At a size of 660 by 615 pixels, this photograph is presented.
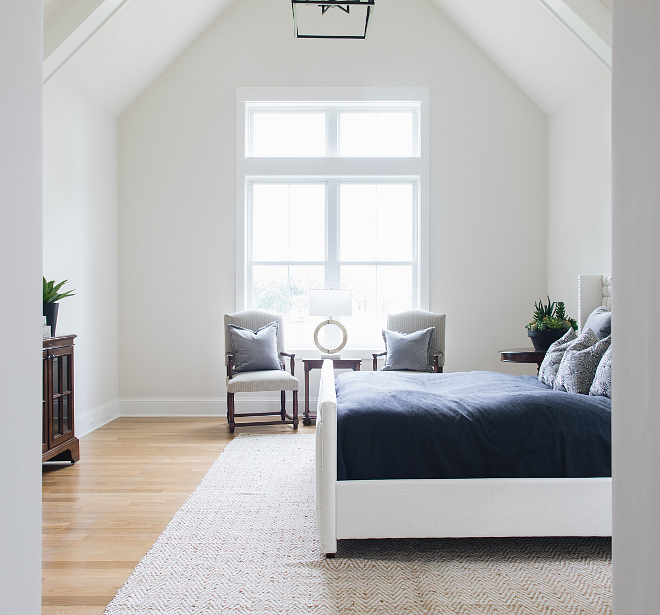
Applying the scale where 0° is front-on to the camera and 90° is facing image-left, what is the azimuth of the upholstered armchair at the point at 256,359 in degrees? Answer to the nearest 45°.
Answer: approximately 0°

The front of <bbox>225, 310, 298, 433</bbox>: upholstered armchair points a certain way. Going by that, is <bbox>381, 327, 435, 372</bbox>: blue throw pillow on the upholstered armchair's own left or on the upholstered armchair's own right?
on the upholstered armchair's own left

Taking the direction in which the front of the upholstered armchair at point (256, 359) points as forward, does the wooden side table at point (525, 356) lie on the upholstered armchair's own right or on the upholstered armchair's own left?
on the upholstered armchair's own left

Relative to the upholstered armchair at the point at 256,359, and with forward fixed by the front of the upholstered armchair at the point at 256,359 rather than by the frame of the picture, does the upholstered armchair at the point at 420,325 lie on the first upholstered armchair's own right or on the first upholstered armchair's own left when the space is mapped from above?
on the first upholstered armchair's own left

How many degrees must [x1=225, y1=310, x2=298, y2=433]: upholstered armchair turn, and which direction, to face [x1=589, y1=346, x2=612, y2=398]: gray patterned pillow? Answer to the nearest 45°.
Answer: approximately 45° to its left
